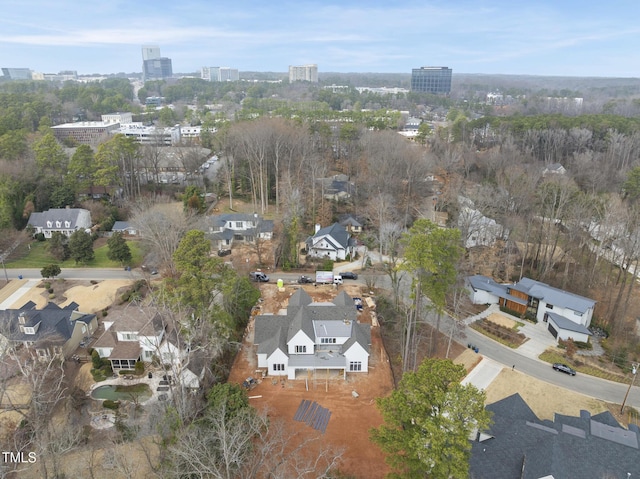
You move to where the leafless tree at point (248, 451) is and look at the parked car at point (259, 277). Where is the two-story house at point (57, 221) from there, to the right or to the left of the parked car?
left

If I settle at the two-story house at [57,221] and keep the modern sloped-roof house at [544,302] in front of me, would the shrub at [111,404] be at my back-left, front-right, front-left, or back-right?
front-right

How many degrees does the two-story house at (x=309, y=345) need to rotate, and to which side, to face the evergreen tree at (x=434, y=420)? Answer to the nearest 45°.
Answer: approximately 180°

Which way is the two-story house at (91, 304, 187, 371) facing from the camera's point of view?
away from the camera

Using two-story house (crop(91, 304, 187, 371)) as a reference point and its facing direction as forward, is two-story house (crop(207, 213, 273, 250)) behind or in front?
in front

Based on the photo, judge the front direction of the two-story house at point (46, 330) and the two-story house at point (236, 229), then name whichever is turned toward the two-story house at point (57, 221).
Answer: the two-story house at point (46, 330)

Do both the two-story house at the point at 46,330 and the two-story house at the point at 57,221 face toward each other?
yes

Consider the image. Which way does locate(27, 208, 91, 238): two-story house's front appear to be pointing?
toward the camera

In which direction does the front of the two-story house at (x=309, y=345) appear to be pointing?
away from the camera

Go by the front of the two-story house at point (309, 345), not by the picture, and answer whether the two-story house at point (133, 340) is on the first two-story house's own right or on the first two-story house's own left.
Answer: on the first two-story house's own left

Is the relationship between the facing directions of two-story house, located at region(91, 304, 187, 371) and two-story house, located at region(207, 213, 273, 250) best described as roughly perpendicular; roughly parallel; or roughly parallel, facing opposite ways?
roughly parallel, facing opposite ways

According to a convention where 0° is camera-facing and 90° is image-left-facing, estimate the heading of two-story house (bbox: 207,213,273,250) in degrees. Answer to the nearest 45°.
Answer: approximately 0°

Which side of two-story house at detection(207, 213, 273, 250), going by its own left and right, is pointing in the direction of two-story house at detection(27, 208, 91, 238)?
right

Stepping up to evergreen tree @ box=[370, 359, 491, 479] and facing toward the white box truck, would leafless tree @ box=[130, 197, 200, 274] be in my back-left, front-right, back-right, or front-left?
front-left

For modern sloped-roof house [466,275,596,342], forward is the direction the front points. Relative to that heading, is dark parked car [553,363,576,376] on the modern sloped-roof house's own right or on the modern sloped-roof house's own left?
on the modern sloped-roof house's own left

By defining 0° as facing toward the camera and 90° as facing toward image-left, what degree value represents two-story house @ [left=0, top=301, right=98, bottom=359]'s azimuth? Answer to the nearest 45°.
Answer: approximately 180°

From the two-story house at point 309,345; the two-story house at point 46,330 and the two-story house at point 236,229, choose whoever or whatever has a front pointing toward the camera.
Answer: the two-story house at point 236,229

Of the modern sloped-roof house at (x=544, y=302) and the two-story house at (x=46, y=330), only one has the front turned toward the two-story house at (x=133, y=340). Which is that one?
the modern sloped-roof house

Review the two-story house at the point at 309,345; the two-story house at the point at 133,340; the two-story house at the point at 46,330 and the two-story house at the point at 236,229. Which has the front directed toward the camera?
the two-story house at the point at 236,229
